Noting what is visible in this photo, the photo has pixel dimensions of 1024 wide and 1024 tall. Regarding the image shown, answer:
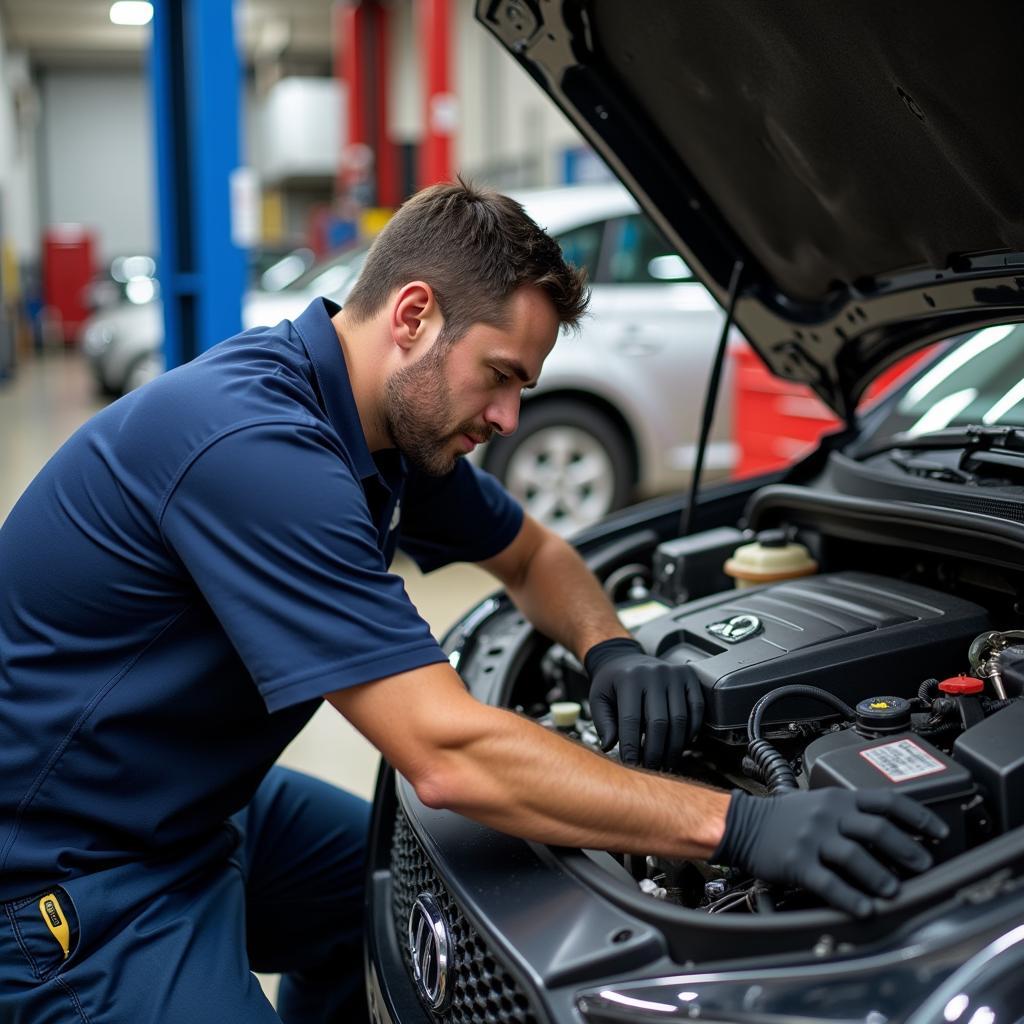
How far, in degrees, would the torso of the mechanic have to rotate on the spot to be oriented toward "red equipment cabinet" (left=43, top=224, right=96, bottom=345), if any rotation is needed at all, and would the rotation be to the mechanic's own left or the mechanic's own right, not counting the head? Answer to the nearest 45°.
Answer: approximately 90° to the mechanic's own left

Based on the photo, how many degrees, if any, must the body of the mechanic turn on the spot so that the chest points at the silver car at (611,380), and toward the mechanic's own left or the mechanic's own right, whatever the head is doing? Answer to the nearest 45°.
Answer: approximately 90° to the mechanic's own left

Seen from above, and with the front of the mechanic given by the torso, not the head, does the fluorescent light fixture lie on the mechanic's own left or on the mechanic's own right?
on the mechanic's own left

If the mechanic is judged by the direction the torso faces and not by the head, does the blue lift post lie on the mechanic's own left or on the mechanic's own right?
on the mechanic's own left

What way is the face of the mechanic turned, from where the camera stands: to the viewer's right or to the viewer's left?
to the viewer's right

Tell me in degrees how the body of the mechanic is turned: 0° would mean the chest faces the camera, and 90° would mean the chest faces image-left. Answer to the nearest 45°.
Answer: approximately 270°
